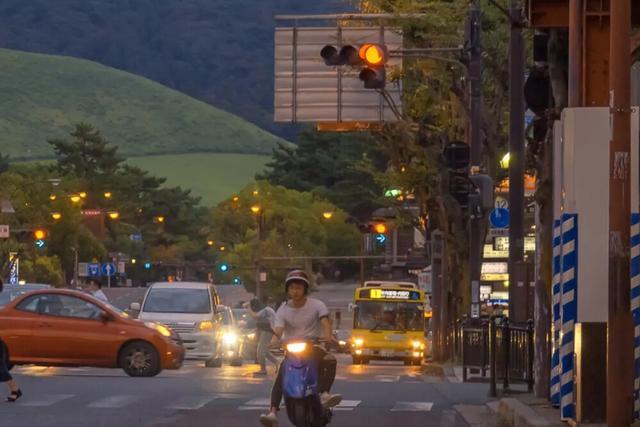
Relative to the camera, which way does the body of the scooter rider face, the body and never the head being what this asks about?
toward the camera

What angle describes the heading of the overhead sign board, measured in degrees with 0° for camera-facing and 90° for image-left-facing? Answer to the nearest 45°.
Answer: approximately 180°

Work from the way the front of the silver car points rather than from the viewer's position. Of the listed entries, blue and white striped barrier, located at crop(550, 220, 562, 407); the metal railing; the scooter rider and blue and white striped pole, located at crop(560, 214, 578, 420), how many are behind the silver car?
0

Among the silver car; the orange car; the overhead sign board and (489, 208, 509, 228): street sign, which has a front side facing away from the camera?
the overhead sign board

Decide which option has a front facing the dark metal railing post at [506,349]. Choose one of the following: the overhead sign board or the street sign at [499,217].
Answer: the street sign

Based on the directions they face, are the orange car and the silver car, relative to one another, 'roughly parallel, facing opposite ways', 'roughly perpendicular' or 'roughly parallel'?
roughly perpendicular

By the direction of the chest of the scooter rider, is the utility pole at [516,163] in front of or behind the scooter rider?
behind

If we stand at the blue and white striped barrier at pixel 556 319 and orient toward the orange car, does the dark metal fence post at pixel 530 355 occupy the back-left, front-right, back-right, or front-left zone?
front-right

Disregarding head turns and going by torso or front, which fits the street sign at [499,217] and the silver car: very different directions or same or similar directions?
same or similar directions

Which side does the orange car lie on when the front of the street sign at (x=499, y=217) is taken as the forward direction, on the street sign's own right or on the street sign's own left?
on the street sign's own right

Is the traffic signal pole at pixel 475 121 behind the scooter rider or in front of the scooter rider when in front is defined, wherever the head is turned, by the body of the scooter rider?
behind

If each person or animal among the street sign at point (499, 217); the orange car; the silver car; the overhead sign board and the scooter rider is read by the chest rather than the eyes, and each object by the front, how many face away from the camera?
1

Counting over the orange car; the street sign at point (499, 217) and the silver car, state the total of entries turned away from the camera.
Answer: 0

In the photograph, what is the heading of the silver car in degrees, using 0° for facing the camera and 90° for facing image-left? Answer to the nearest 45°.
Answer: approximately 0°

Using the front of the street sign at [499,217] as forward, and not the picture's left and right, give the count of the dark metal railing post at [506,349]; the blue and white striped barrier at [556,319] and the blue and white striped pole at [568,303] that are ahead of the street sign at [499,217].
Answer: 3

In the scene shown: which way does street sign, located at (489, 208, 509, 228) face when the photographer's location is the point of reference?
facing the viewer

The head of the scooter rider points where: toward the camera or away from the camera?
toward the camera
